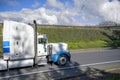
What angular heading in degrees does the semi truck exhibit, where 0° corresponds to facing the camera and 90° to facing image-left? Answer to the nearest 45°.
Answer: approximately 270°
